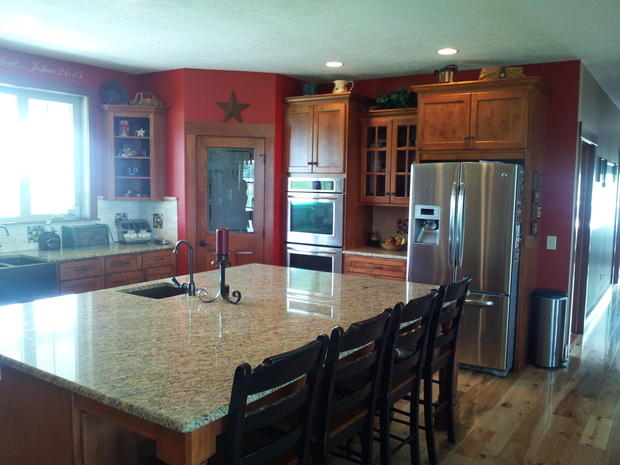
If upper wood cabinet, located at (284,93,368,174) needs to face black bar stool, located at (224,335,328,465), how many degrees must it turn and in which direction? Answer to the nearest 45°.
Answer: approximately 45° to its left

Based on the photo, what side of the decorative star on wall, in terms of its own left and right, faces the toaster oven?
right

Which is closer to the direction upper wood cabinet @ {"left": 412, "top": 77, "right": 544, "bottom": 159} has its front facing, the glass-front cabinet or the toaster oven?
the toaster oven

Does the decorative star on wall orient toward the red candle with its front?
yes

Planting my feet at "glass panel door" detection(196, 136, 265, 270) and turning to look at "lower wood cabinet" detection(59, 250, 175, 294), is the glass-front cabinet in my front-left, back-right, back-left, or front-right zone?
back-left

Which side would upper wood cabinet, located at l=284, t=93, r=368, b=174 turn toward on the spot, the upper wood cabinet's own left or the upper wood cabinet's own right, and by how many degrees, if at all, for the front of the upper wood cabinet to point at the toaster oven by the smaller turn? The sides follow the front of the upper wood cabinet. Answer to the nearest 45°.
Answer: approximately 45° to the upper wood cabinet's own right

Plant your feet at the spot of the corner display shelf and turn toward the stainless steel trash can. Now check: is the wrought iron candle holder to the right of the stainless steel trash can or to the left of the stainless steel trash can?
right

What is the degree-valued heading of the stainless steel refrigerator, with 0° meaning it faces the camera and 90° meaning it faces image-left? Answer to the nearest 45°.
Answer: approximately 0°

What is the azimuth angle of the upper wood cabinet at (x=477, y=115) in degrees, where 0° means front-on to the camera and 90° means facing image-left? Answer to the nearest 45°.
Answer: approximately 0°

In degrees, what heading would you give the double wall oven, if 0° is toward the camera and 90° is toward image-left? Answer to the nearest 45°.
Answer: approximately 45°
